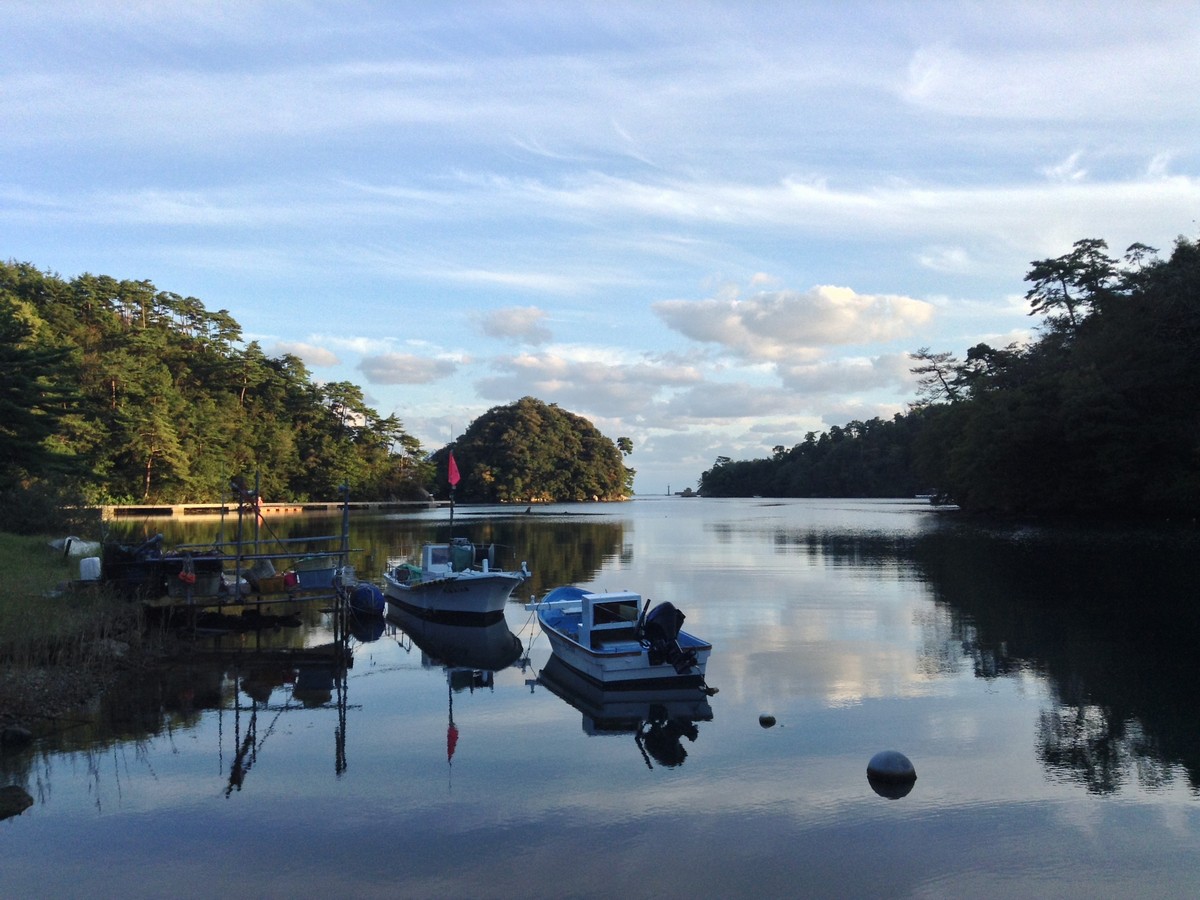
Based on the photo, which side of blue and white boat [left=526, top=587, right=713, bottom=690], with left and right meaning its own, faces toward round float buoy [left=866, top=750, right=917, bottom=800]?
back

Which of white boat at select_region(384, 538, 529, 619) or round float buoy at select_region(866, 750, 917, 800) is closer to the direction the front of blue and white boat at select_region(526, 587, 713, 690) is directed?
the white boat

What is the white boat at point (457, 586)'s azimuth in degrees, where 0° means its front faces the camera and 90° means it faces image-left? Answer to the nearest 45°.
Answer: approximately 315°

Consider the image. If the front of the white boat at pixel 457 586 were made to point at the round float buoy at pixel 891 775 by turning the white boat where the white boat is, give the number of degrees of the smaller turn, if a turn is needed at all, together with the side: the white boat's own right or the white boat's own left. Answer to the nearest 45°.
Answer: approximately 45° to the white boat's own right

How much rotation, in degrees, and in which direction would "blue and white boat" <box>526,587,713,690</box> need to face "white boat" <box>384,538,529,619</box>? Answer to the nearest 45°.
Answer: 0° — it already faces it

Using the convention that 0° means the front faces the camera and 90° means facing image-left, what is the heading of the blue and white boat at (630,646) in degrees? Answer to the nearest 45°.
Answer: approximately 135°

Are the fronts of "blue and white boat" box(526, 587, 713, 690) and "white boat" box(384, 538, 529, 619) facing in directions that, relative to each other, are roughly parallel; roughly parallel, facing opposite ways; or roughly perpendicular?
roughly parallel, facing opposite ways

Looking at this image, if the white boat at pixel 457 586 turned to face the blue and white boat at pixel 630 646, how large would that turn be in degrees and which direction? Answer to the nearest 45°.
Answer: approximately 45° to its right
